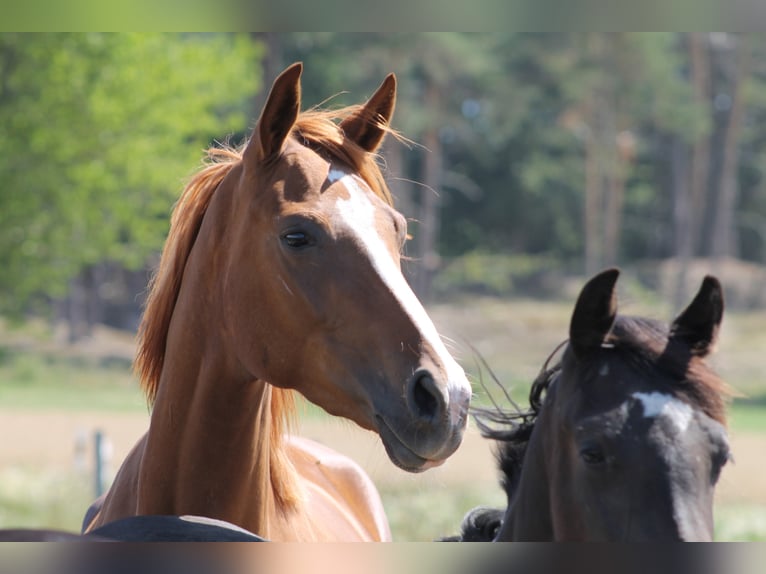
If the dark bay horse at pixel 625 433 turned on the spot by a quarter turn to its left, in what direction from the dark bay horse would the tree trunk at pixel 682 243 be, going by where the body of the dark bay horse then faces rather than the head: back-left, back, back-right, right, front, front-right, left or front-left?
front-left

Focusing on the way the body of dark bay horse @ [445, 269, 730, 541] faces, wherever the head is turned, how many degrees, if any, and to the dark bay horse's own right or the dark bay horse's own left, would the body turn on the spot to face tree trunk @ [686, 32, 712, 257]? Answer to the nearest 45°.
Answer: approximately 135° to the dark bay horse's own left

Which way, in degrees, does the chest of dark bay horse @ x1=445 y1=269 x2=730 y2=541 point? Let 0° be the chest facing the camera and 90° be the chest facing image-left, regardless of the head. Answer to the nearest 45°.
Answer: approximately 315°

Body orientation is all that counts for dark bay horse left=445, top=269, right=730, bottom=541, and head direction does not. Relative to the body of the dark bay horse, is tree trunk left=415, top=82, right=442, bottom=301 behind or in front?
behind

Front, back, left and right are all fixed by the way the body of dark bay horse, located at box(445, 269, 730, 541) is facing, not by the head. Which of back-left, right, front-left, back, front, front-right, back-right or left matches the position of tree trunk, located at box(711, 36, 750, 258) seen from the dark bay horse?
back-left

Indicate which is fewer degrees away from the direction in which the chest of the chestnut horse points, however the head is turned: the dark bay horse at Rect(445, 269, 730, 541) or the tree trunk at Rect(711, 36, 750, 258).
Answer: the dark bay horse

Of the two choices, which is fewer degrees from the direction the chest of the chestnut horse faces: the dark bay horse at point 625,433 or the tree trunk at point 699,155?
the dark bay horse

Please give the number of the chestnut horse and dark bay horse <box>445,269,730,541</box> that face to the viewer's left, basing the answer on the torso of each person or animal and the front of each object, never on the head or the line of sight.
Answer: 0
